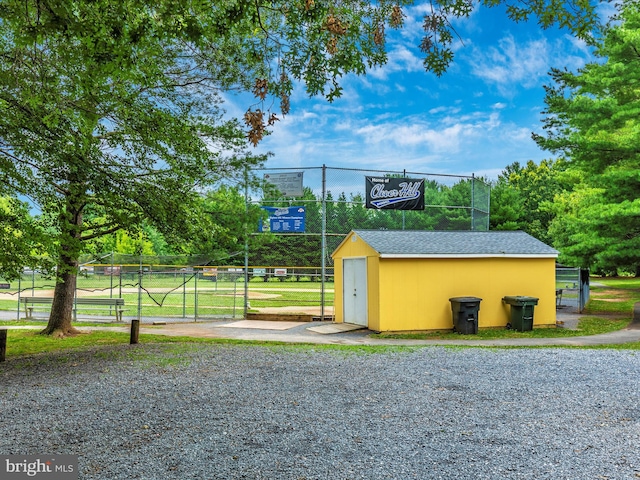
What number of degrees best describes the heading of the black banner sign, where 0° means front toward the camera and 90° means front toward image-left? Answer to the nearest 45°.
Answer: approximately 0°

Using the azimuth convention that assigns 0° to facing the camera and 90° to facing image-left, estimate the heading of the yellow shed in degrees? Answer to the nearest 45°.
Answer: approximately 45°

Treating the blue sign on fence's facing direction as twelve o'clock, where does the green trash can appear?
The green trash can is roughly at 10 o'clock from the blue sign on fence.

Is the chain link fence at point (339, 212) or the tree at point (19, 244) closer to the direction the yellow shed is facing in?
the tree

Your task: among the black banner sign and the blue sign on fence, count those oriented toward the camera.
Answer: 2

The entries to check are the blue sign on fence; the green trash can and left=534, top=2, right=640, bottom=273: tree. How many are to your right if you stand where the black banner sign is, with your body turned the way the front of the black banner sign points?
1

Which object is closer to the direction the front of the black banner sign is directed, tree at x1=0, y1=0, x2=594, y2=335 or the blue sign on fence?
the tree
